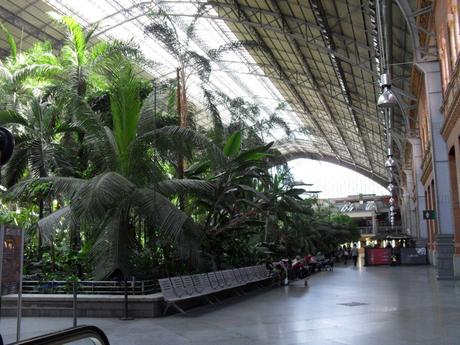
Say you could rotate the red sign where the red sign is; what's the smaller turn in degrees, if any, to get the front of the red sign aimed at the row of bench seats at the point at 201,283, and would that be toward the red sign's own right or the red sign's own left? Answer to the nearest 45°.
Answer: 0° — it already faces it

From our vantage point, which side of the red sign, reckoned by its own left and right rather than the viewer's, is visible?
front

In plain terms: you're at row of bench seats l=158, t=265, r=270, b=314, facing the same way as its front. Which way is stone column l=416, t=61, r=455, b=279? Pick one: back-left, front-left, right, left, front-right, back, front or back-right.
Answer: left

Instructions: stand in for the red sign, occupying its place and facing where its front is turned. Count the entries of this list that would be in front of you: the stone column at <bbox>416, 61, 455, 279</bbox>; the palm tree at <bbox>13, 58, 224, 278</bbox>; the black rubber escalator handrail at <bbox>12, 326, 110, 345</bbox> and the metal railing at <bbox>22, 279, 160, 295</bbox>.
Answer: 4

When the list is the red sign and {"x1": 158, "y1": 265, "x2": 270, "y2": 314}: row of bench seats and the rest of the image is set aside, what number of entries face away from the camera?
0

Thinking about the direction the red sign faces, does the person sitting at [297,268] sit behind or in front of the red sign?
in front

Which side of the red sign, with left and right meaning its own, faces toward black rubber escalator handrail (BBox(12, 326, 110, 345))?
front

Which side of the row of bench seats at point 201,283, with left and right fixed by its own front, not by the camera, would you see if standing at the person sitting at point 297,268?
left

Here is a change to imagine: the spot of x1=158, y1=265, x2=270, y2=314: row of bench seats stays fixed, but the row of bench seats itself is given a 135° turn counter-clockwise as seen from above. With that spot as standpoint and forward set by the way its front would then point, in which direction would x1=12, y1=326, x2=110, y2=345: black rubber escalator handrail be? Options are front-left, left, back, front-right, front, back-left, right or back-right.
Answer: back
